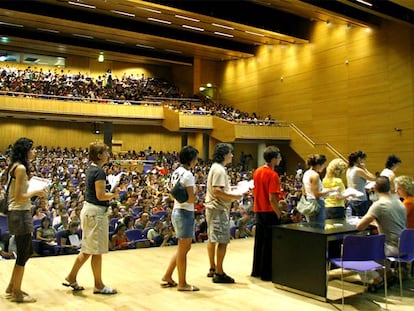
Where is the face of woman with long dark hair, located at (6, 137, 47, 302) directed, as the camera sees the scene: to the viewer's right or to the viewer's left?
to the viewer's right

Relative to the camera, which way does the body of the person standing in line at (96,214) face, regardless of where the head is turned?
to the viewer's right

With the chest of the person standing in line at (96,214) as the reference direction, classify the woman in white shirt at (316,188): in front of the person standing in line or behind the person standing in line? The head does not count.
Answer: in front

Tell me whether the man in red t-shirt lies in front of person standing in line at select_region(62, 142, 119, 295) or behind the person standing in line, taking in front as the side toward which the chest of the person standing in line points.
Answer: in front

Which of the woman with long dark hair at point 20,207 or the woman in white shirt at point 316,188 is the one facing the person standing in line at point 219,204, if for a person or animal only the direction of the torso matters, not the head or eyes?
the woman with long dark hair

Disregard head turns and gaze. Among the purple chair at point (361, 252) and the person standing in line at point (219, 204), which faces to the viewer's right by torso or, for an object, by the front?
the person standing in line

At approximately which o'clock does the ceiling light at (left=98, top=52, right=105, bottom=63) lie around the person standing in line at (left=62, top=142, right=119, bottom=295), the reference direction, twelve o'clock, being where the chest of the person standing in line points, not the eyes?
The ceiling light is roughly at 9 o'clock from the person standing in line.

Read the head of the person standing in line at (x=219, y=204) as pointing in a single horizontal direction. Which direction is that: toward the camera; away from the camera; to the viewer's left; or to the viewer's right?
to the viewer's right

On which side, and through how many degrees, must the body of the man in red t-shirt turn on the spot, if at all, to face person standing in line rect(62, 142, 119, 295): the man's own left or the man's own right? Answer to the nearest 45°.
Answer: approximately 180°

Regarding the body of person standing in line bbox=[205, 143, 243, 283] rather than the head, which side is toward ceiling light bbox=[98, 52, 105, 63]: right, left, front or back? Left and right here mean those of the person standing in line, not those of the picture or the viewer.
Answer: left

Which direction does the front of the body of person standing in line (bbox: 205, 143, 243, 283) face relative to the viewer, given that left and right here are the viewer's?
facing to the right of the viewer

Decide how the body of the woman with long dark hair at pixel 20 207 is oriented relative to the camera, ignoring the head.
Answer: to the viewer's right

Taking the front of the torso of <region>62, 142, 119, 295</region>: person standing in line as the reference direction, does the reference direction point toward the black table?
yes

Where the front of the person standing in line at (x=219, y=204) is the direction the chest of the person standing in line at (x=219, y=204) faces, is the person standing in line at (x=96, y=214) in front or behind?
behind

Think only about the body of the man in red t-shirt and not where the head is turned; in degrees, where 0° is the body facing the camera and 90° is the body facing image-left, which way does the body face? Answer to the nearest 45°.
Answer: approximately 225°
